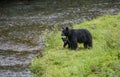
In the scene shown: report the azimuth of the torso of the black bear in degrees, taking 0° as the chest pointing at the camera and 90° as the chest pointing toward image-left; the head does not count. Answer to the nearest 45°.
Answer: approximately 90°
